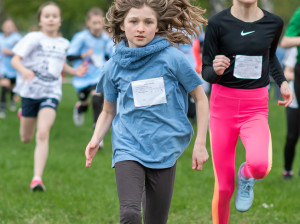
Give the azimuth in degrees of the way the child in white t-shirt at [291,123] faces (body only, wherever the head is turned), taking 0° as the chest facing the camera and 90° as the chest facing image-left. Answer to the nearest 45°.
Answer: approximately 0°

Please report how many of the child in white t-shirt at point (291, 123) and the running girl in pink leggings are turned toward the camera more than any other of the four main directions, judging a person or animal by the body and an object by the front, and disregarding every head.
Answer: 2

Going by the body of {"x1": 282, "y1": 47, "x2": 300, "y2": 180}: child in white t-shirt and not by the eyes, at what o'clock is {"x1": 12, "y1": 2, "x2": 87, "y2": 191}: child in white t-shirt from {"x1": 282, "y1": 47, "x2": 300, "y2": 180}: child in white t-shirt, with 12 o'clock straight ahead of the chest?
{"x1": 12, "y1": 2, "x2": 87, "y2": 191}: child in white t-shirt is roughly at 2 o'clock from {"x1": 282, "y1": 47, "x2": 300, "y2": 180}: child in white t-shirt.

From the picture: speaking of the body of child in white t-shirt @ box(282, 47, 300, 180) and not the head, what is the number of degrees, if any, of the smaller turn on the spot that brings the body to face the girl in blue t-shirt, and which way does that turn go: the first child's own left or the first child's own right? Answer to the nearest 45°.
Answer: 0° — they already face them

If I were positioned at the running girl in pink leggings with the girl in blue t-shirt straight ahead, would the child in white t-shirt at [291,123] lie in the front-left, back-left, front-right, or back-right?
back-right

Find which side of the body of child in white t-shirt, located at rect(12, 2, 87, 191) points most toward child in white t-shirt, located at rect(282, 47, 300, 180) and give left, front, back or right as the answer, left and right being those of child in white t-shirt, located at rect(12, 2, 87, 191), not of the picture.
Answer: left

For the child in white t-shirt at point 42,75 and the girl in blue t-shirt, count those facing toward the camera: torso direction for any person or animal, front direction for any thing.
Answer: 2

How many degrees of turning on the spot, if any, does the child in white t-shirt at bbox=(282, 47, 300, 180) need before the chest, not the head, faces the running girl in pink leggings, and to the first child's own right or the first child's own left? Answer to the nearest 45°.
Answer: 0° — they already face them
